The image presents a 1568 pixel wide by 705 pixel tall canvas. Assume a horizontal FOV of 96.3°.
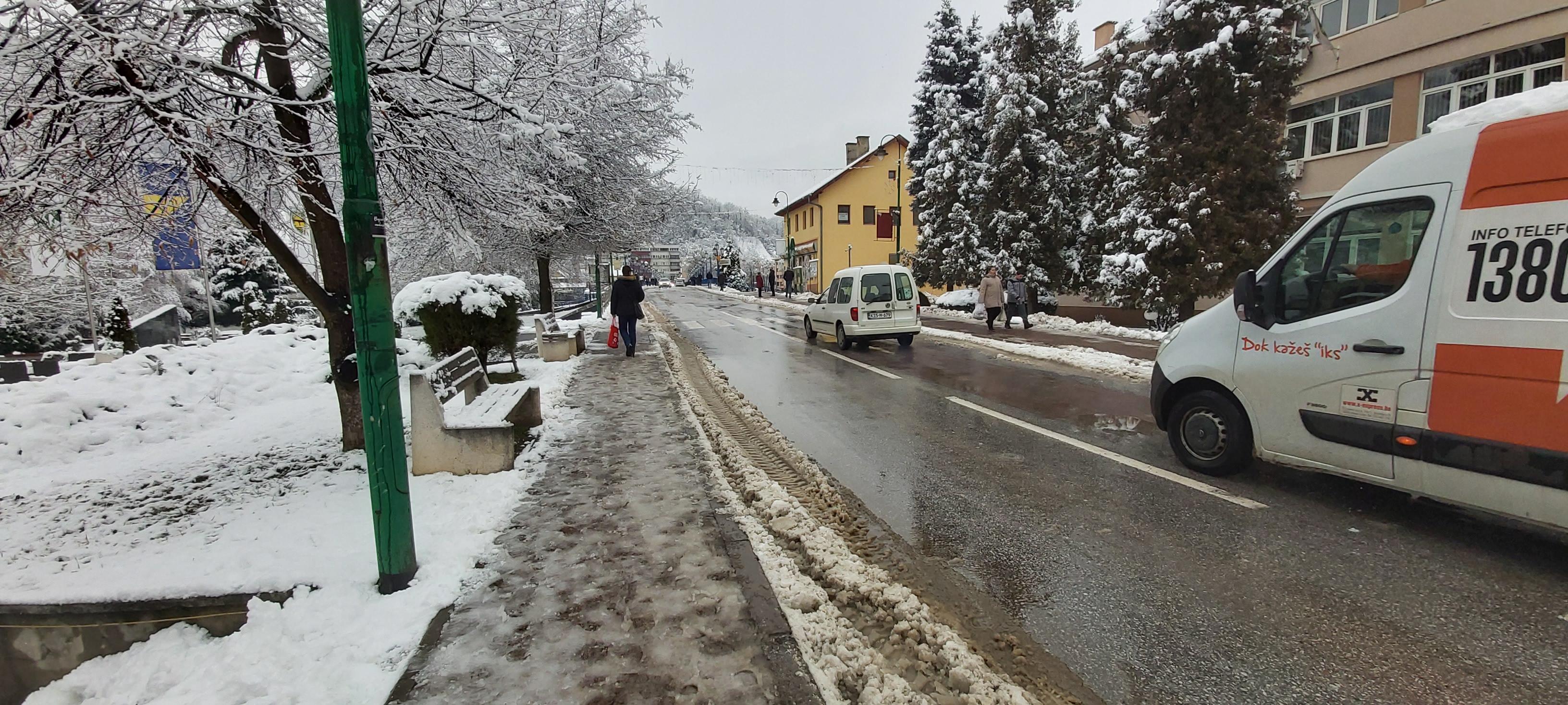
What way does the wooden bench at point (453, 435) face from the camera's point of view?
to the viewer's right

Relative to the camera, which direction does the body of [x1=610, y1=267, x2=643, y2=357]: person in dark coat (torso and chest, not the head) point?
away from the camera

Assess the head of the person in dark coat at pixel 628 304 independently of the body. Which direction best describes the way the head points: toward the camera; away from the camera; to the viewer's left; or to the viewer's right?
away from the camera

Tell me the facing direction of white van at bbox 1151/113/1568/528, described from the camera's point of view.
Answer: facing away from the viewer and to the left of the viewer

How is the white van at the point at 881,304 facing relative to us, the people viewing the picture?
facing away from the viewer and to the left of the viewer

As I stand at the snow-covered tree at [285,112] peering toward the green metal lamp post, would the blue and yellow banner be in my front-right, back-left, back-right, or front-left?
back-right

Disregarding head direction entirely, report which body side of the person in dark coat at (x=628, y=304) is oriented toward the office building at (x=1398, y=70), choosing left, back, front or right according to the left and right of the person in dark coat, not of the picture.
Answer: right

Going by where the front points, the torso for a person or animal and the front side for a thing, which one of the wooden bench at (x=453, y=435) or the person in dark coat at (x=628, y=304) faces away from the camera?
the person in dark coat

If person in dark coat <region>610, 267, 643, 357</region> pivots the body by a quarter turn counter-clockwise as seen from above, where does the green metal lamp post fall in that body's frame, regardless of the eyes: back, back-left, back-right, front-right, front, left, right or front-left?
left

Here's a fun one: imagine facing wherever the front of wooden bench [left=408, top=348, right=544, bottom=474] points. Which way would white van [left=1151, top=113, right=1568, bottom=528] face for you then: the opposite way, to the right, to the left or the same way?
to the left
